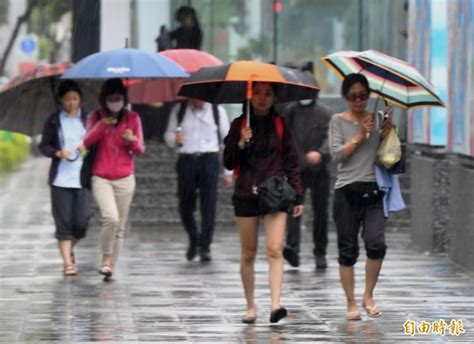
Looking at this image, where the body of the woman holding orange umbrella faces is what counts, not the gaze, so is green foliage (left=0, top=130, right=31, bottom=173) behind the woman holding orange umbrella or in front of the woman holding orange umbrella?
behind

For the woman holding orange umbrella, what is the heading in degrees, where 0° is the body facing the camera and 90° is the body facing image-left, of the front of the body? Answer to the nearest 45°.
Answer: approximately 0°

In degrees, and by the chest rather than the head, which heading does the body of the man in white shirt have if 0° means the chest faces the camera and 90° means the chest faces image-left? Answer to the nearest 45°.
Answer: approximately 0°
